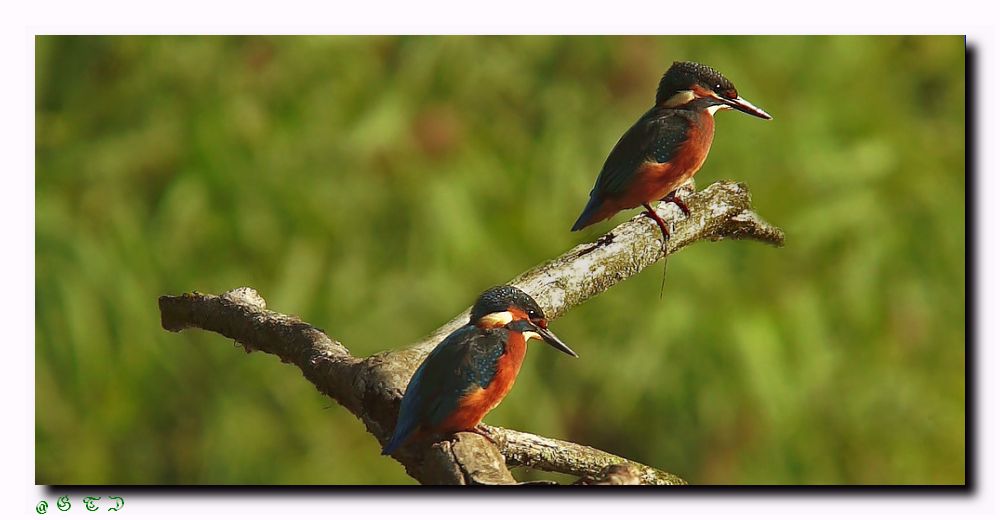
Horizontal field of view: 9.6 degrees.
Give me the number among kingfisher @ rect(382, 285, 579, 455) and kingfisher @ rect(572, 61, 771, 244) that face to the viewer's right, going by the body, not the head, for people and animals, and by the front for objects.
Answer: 2

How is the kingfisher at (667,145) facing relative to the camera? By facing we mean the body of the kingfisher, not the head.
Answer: to the viewer's right

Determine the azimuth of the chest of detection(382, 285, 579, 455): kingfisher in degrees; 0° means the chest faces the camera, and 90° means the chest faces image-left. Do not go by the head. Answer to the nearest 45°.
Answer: approximately 270°
